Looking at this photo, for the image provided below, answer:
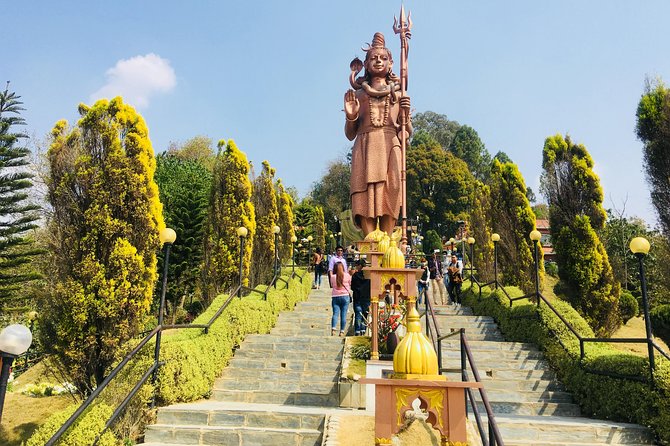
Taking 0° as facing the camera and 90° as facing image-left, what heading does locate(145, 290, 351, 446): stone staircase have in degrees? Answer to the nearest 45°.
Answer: approximately 0°

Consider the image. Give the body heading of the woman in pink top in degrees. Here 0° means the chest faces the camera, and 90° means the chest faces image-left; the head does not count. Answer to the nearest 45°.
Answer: approximately 180°

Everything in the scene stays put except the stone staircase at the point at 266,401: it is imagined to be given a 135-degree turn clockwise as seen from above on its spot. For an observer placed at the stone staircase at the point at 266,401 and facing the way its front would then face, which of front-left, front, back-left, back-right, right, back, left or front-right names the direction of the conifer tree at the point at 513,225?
right

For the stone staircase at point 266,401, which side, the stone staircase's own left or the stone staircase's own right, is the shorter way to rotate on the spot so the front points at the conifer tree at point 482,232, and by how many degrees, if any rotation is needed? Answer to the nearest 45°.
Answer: approximately 135° to the stone staircase's own left

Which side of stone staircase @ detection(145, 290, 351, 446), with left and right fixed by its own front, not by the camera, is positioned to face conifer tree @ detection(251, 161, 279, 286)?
back

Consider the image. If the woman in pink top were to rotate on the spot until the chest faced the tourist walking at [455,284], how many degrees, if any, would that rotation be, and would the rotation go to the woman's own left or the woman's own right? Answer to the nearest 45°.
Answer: approximately 45° to the woman's own right

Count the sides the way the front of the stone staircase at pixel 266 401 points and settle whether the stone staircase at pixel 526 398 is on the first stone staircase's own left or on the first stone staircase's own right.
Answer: on the first stone staircase's own left

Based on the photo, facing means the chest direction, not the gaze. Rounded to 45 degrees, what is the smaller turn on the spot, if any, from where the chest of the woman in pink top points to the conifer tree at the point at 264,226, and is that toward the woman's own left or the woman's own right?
0° — they already face it

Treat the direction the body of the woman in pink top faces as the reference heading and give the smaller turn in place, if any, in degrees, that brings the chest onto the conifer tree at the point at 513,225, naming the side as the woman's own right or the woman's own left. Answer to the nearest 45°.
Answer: approximately 45° to the woman's own right

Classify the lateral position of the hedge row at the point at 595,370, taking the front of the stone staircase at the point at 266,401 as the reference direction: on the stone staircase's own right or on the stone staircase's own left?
on the stone staircase's own left

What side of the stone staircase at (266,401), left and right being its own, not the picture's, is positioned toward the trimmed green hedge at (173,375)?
right

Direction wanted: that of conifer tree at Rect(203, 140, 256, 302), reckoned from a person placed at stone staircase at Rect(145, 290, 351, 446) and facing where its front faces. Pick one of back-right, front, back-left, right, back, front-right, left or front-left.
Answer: back

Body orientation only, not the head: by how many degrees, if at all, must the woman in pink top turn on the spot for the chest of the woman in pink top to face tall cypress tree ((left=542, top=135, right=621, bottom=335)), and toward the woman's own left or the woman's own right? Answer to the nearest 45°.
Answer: approximately 45° to the woman's own right
